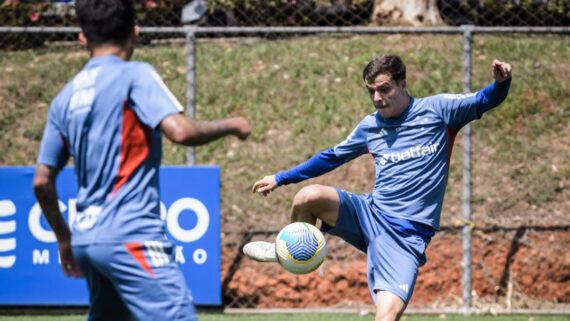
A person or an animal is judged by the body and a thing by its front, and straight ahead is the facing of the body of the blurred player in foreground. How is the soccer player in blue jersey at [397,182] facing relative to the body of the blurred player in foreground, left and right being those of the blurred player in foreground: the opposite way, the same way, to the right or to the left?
the opposite way

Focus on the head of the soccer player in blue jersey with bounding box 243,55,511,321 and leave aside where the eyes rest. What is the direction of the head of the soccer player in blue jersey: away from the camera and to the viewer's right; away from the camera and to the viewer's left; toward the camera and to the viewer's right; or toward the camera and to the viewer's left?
toward the camera and to the viewer's left

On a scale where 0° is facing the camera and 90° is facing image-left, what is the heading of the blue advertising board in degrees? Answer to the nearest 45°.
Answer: approximately 0°

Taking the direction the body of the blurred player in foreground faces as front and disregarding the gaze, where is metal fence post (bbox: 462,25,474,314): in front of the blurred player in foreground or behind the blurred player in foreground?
in front

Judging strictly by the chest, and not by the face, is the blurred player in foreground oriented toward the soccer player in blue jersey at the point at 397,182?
yes

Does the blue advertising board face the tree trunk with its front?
no

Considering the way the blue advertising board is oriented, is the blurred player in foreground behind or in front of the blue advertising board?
in front

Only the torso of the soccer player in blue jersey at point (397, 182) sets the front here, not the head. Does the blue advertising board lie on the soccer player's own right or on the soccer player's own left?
on the soccer player's own right

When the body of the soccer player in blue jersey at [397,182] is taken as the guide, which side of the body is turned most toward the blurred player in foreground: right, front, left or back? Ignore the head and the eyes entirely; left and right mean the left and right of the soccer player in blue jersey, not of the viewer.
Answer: front

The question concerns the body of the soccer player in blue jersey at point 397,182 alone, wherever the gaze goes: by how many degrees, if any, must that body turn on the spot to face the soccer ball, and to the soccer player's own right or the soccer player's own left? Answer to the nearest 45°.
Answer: approximately 45° to the soccer player's own right

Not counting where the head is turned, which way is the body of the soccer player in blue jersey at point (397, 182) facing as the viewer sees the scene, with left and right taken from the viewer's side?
facing the viewer and to the left of the viewer

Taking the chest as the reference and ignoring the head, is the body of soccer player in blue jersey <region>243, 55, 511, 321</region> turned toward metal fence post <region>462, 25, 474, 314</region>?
no

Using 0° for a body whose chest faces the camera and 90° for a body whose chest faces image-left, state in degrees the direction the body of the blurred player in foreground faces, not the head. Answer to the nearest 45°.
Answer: approximately 225°

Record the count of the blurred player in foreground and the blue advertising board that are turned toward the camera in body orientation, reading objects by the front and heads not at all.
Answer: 1

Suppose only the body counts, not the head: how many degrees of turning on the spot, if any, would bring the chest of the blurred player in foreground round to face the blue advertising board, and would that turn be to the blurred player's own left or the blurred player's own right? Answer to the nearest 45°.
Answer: approximately 45° to the blurred player's own left

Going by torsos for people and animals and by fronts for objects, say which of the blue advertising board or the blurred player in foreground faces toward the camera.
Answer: the blue advertising board

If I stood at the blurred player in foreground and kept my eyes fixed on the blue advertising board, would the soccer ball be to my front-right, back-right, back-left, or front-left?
front-right
